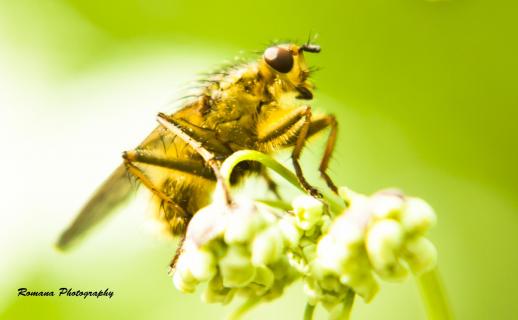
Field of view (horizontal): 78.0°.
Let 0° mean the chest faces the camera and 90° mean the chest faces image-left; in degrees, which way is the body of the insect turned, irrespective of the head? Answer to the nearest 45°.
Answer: approximately 270°
